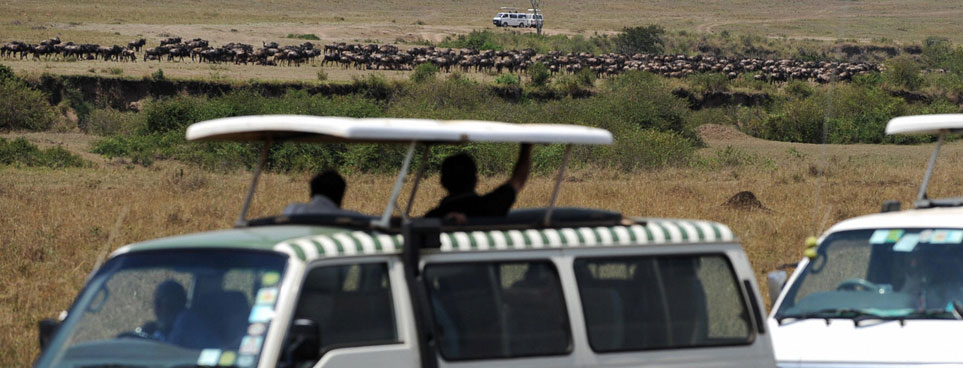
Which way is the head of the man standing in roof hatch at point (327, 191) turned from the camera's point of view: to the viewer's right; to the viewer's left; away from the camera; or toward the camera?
away from the camera

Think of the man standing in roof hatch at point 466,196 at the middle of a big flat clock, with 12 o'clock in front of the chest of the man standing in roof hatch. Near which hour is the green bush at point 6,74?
The green bush is roughly at 11 o'clock from the man standing in roof hatch.

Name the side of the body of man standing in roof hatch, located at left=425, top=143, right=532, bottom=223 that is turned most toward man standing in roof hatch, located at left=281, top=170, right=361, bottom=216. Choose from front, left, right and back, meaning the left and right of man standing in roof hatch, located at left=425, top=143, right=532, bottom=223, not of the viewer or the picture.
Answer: left

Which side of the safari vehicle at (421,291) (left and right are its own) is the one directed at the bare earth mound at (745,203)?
back

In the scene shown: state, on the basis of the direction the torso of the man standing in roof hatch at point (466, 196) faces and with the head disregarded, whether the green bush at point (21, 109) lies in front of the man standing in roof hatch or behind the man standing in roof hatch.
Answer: in front

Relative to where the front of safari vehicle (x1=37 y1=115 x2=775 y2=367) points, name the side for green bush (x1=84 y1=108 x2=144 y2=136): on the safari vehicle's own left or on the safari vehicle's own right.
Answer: on the safari vehicle's own right

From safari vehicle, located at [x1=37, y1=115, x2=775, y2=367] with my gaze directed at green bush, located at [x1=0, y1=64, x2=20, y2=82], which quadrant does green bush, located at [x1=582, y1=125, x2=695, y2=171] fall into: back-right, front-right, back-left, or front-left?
front-right

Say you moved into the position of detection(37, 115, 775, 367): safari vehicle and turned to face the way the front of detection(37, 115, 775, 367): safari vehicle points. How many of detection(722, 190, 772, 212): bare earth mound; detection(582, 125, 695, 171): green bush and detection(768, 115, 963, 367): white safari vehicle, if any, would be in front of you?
0

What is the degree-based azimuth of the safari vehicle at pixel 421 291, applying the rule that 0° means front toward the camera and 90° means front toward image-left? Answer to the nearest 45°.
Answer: approximately 45°

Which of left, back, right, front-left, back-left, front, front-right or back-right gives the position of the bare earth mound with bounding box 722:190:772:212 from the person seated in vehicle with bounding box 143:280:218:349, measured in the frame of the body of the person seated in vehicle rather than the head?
back

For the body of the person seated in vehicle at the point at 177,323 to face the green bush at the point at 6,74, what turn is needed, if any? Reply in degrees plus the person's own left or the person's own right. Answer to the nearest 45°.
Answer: approximately 135° to the person's own right

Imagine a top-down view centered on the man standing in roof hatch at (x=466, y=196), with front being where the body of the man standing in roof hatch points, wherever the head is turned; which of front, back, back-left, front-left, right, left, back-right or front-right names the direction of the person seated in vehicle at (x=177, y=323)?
back-left

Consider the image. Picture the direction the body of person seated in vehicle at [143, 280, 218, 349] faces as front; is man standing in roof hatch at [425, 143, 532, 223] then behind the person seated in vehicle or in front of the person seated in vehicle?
behind

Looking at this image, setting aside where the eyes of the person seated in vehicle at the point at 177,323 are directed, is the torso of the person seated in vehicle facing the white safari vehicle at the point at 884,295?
no

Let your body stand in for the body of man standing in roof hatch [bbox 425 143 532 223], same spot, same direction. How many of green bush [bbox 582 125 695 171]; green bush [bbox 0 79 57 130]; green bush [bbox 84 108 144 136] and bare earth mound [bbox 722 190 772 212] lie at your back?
0

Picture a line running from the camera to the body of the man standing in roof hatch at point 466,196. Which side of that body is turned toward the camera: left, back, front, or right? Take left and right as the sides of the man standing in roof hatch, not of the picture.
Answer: back
